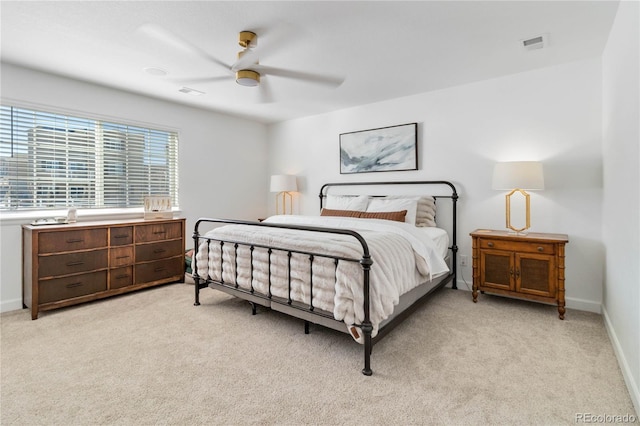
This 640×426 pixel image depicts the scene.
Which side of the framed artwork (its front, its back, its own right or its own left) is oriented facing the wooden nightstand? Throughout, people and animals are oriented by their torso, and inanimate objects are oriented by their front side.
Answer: left

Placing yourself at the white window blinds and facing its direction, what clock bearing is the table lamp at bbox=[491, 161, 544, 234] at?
The table lamp is roughly at 12 o'clock from the white window blinds.

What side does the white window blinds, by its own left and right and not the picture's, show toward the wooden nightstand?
front

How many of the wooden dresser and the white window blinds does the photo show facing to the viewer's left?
0

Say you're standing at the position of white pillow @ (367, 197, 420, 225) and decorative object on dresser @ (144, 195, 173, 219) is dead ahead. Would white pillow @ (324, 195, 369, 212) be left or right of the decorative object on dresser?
right

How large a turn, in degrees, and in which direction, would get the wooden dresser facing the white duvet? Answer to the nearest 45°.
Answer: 0° — it already faces it

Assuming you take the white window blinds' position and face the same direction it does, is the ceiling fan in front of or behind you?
in front

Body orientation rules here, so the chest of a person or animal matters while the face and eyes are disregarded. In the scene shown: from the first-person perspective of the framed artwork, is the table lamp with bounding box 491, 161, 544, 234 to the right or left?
on its left

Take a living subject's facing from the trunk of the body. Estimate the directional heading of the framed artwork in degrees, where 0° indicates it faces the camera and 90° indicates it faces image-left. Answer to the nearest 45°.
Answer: approximately 45°

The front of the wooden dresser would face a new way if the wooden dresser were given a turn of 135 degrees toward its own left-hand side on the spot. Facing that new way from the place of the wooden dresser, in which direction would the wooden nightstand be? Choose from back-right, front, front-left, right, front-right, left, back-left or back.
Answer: back-right
